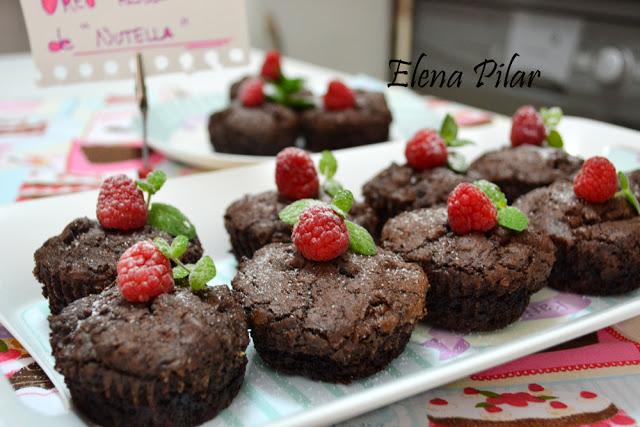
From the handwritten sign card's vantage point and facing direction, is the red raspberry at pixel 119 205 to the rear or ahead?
ahead

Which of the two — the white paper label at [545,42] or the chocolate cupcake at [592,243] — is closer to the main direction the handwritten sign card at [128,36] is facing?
the chocolate cupcake

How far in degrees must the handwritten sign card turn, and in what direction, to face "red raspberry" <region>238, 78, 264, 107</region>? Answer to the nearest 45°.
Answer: approximately 135° to its left

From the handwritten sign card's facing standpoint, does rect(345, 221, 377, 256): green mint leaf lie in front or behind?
in front

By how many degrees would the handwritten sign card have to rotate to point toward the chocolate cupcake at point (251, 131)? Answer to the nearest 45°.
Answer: approximately 135° to its left

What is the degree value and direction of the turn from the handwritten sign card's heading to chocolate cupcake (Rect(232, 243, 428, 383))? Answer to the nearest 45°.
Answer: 0° — it already faces it

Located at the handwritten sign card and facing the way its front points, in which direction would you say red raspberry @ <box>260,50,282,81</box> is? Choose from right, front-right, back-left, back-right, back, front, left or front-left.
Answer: back-left

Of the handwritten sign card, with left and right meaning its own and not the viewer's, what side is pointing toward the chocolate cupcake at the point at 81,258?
front

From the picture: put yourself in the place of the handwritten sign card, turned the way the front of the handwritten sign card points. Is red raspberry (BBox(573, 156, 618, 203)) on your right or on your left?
on your left

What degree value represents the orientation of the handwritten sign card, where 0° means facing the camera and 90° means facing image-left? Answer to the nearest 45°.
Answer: approximately 0°

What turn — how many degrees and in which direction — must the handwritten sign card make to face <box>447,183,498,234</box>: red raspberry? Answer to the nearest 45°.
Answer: approximately 45° to its left

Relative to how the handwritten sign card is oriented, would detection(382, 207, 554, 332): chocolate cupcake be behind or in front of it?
in front

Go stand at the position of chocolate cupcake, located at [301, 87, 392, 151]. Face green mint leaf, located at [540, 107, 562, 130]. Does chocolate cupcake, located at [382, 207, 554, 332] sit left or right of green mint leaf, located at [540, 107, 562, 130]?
right
